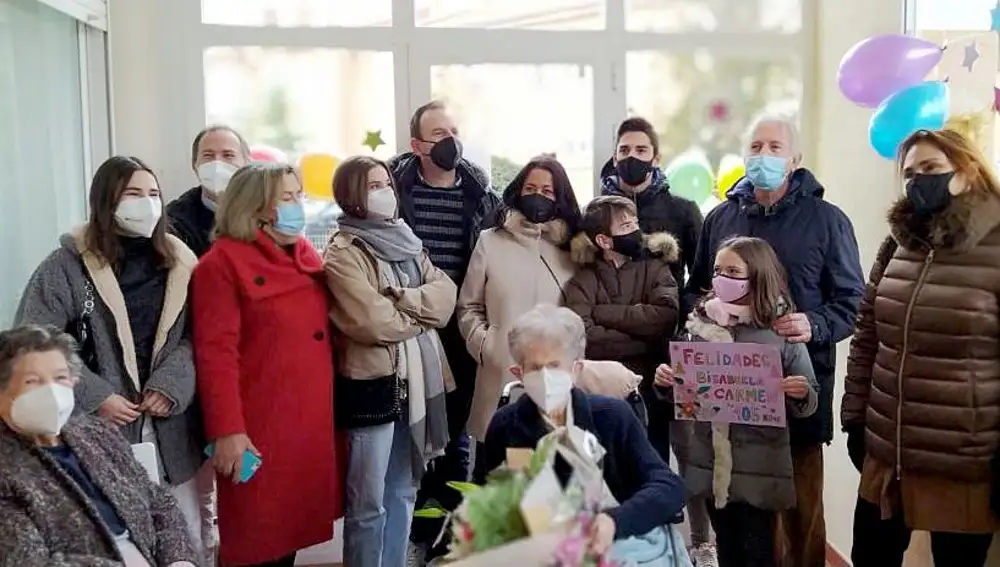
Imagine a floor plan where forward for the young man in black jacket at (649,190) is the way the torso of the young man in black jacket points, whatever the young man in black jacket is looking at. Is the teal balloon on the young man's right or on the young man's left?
on the young man's left

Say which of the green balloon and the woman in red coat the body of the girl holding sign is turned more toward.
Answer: the woman in red coat

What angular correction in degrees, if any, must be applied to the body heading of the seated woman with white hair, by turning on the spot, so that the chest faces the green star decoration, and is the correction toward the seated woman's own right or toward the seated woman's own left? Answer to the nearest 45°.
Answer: approximately 180°

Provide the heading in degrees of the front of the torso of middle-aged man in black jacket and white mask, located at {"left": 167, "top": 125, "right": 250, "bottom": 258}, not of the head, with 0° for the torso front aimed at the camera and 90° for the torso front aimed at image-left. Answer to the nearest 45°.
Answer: approximately 0°

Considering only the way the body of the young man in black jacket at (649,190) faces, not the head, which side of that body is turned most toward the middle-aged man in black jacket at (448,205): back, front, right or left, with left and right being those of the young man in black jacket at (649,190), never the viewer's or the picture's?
right
